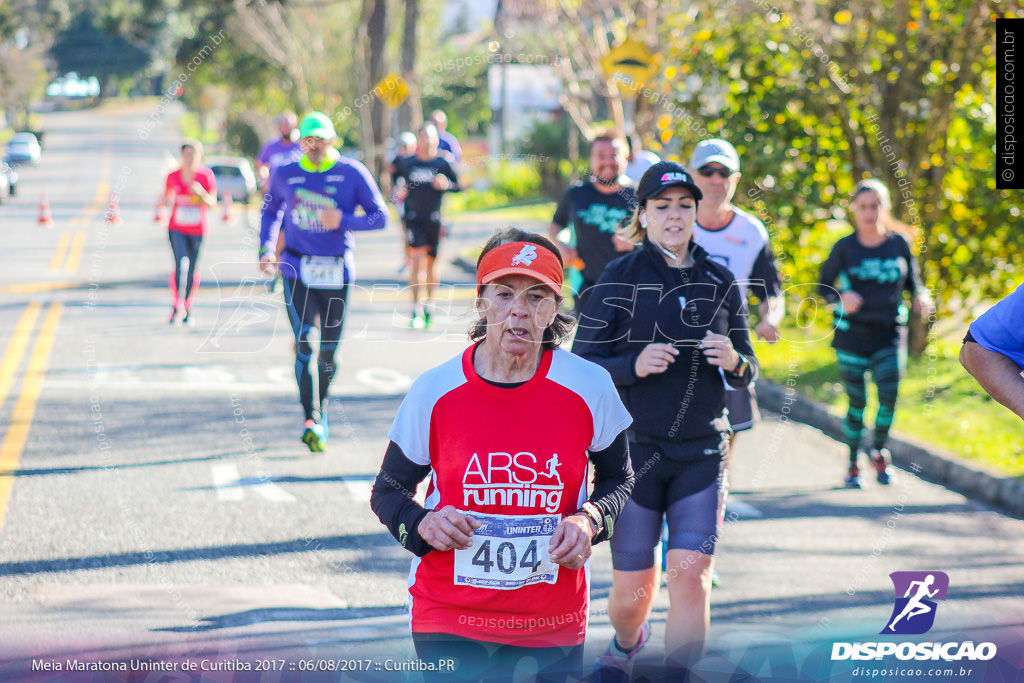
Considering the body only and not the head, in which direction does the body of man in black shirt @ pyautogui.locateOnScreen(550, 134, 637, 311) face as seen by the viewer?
toward the camera

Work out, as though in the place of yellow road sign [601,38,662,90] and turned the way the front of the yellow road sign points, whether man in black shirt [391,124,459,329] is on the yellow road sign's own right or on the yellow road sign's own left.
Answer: on the yellow road sign's own right

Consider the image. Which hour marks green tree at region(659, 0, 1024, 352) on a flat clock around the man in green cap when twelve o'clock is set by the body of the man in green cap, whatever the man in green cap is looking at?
The green tree is roughly at 8 o'clock from the man in green cap.

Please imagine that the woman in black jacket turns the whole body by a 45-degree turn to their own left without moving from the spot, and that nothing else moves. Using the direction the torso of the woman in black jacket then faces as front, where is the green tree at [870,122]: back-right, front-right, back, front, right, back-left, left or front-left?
back-left

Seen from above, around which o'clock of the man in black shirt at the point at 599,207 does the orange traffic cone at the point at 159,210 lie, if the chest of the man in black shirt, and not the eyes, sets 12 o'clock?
The orange traffic cone is roughly at 5 o'clock from the man in black shirt.

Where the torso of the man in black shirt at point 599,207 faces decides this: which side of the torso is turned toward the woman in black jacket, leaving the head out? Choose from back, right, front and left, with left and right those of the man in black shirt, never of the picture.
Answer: front

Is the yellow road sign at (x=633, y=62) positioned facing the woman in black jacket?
yes

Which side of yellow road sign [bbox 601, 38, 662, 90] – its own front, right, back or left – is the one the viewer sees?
front

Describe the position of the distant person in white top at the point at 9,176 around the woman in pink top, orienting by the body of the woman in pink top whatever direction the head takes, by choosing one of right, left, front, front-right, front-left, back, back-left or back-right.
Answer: back

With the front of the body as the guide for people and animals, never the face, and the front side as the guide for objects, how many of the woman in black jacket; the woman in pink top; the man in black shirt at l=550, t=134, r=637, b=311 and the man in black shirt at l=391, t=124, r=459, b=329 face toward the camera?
4

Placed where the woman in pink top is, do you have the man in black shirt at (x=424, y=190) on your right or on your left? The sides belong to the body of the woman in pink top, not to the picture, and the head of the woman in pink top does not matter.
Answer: on your left

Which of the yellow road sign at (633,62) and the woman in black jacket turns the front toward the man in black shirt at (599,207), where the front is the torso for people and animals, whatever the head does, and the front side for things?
the yellow road sign

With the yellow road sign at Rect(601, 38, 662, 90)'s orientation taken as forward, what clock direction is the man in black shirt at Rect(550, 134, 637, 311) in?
The man in black shirt is roughly at 12 o'clock from the yellow road sign.
